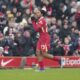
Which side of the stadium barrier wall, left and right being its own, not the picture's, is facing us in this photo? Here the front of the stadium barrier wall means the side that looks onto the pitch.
front
